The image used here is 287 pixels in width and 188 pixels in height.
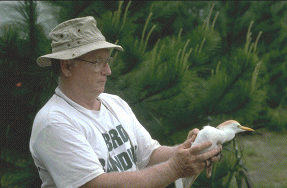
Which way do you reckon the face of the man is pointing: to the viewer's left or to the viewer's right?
to the viewer's right

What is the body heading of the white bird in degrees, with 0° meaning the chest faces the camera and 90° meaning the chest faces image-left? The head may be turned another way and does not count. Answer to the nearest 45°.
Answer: approximately 270°

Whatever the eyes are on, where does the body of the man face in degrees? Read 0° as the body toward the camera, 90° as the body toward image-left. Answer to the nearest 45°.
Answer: approximately 315°
